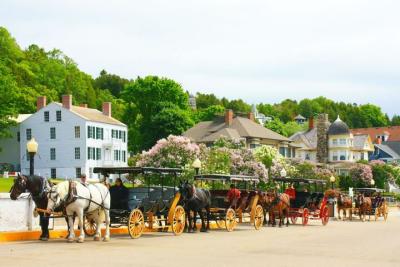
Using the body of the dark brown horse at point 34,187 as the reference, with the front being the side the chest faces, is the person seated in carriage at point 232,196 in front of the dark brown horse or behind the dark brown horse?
behind

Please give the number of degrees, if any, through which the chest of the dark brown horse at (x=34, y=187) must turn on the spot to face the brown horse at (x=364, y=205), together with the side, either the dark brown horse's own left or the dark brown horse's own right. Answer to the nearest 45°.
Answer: approximately 135° to the dark brown horse's own right

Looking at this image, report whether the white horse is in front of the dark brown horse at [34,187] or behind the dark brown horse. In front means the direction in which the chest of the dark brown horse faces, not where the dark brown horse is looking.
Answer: behind

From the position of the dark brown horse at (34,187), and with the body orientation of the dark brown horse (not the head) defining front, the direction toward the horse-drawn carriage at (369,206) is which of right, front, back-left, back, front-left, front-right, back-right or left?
back-right

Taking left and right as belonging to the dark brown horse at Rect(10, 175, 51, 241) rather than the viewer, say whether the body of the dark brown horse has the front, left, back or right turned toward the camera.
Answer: left

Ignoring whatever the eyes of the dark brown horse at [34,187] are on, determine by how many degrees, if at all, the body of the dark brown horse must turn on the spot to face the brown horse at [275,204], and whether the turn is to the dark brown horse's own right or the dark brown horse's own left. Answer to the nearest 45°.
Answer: approximately 135° to the dark brown horse's own right

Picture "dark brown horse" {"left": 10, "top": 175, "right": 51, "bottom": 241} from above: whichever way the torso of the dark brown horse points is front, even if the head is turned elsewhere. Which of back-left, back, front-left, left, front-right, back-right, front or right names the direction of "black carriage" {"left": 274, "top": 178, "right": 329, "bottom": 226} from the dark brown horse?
back-right

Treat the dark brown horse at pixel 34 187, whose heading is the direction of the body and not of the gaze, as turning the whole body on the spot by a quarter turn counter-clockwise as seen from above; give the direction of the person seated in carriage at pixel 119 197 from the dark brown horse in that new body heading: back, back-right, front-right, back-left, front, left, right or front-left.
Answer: back-left
